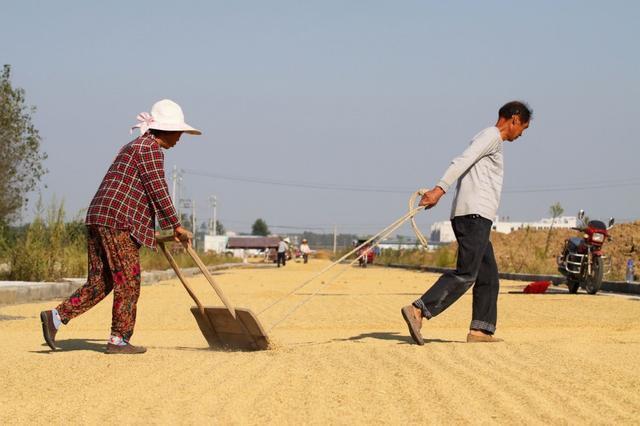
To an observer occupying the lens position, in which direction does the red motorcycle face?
facing the viewer and to the right of the viewer

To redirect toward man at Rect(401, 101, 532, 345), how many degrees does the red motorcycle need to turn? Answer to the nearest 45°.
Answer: approximately 45° to its right

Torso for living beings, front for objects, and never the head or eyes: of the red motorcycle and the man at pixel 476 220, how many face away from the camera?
0
